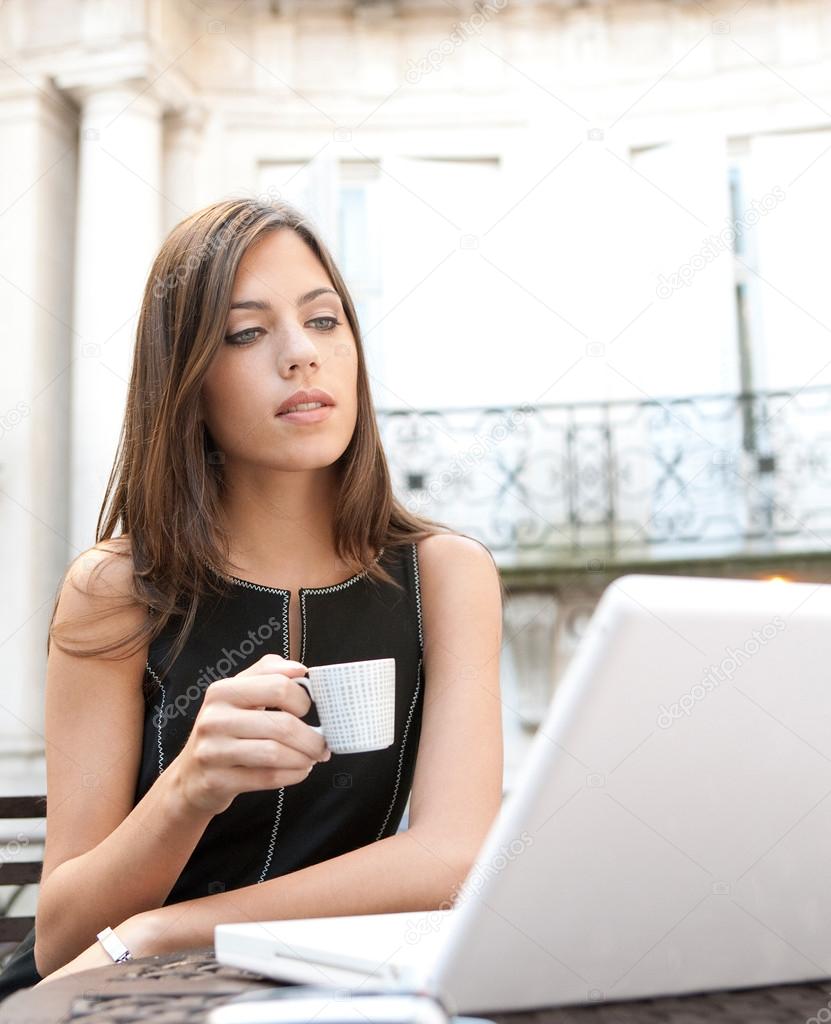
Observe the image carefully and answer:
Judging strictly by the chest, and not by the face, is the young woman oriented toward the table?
yes

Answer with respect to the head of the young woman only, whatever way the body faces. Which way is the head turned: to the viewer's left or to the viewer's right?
to the viewer's right

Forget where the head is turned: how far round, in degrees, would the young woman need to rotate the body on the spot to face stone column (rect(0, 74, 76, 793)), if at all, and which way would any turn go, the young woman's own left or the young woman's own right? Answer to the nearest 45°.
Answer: approximately 180°

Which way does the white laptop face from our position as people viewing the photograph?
facing away from the viewer and to the left of the viewer

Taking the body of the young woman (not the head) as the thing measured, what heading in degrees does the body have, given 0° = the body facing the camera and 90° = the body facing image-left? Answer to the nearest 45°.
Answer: approximately 0°

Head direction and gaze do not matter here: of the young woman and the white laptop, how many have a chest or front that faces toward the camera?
1

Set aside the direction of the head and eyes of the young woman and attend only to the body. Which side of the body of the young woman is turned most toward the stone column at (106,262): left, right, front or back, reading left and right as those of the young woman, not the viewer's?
back

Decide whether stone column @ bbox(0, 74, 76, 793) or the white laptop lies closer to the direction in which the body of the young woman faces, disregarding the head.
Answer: the white laptop
